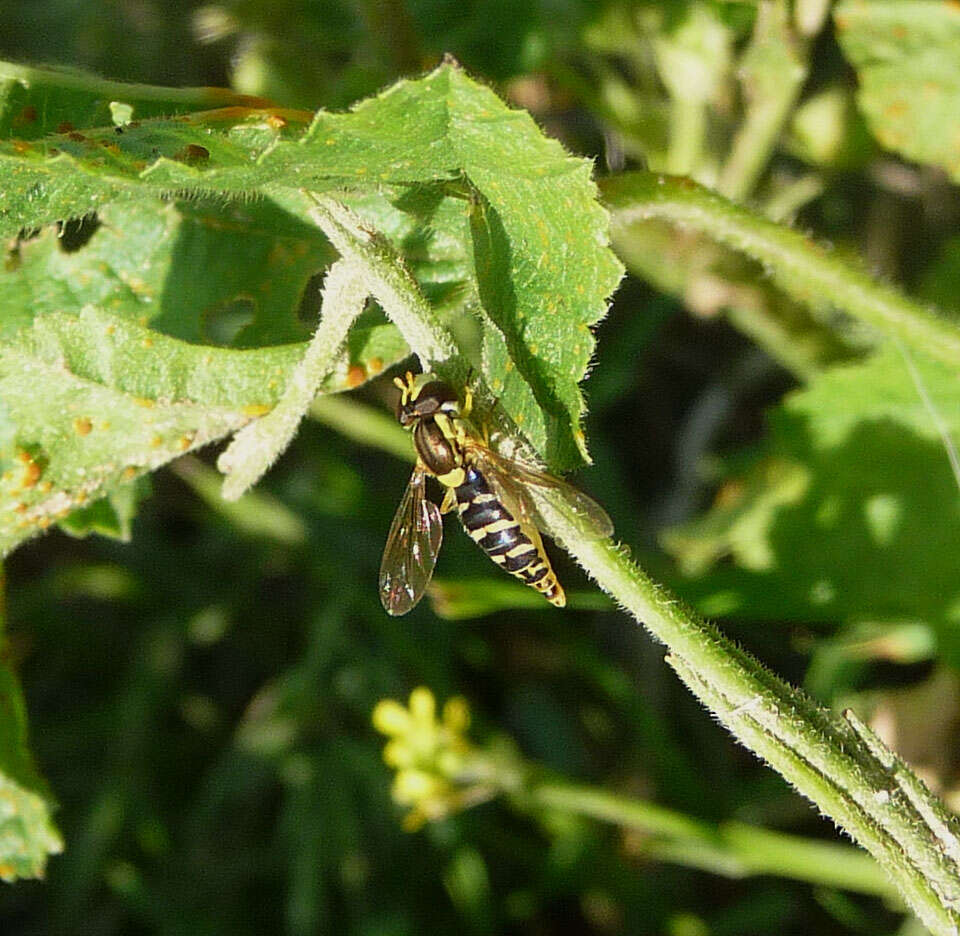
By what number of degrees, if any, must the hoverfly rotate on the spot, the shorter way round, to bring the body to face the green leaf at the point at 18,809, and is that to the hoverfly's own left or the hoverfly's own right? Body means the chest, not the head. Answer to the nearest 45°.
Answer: approximately 45° to the hoverfly's own left

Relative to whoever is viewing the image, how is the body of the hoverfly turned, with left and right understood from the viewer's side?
facing away from the viewer and to the left of the viewer

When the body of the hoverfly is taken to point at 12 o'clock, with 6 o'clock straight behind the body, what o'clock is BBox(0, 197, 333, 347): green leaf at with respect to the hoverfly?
The green leaf is roughly at 12 o'clock from the hoverfly.

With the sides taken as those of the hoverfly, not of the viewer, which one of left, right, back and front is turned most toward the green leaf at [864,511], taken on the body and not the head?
right

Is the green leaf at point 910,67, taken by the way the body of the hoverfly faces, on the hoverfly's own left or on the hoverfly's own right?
on the hoverfly's own right

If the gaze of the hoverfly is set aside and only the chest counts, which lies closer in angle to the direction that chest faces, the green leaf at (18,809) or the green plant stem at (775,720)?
the green leaf
